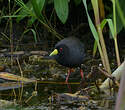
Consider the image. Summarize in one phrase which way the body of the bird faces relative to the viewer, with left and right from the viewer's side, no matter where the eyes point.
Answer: facing the viewer and to the left of the viewer

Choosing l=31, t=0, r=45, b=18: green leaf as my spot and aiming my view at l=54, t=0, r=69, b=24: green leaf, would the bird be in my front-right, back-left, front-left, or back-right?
front-right

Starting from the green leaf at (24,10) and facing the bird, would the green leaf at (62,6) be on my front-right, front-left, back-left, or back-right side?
front-left
